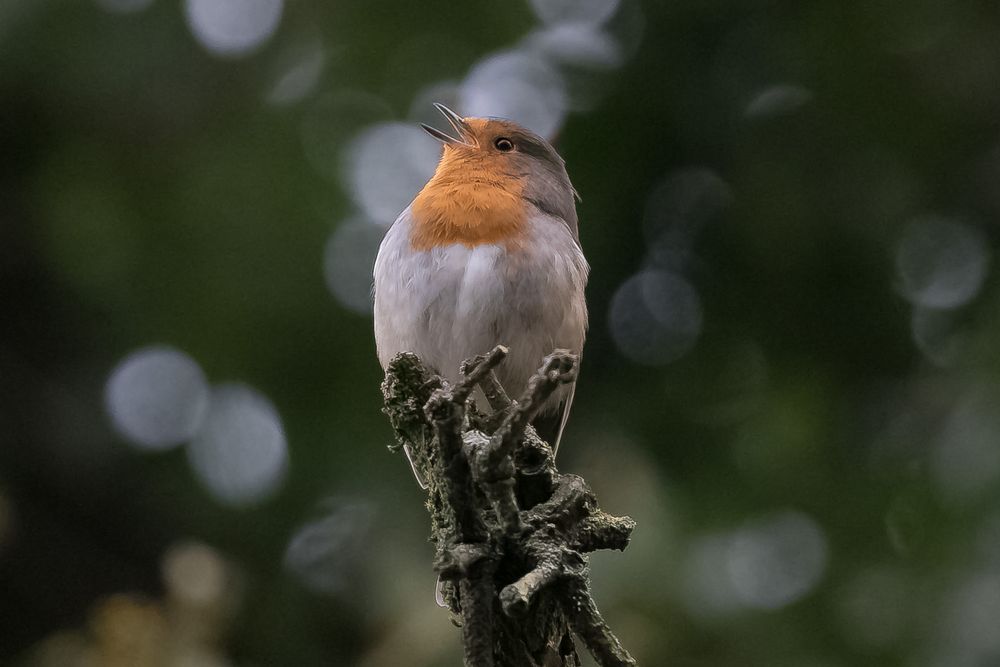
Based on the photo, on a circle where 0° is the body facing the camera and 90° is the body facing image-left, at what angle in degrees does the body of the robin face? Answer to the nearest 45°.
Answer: approximately 45°
